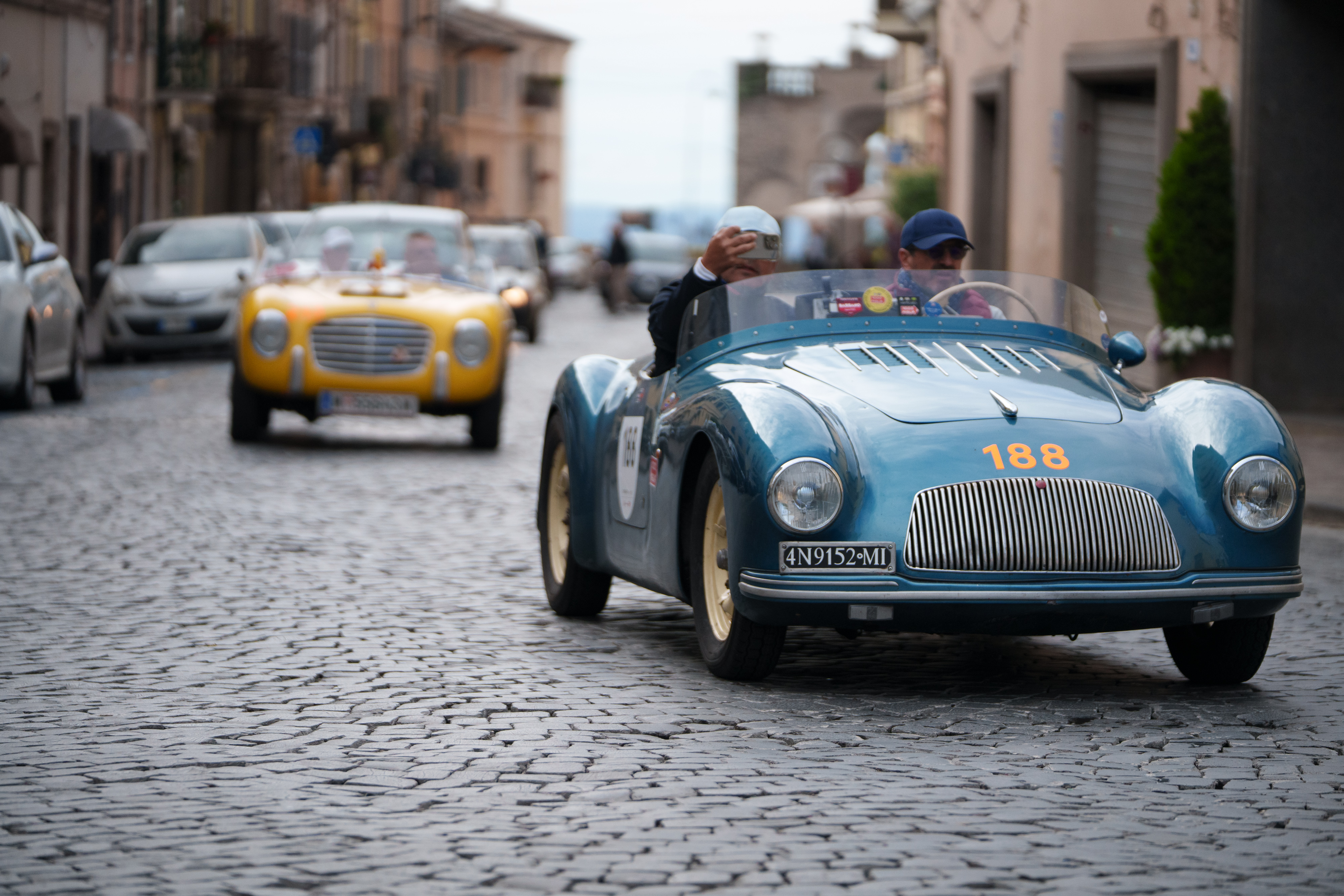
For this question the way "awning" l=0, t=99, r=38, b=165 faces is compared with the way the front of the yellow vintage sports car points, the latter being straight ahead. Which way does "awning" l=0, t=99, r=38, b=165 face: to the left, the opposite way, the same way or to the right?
to the left

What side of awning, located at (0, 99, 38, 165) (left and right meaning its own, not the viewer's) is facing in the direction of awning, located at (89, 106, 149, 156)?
left

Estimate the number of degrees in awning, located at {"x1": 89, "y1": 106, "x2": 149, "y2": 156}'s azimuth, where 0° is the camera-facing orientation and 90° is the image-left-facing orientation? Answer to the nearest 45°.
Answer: approximately 270°

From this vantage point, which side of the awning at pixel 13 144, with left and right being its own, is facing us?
right

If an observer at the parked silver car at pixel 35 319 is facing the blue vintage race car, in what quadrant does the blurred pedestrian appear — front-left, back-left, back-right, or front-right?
back-left

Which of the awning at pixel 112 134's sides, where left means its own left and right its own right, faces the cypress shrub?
right

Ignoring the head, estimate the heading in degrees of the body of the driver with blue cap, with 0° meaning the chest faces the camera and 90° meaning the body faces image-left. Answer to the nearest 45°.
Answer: approximately 315°

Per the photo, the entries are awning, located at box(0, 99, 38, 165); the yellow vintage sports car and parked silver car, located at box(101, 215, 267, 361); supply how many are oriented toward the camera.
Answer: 2

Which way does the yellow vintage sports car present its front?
toward the camera

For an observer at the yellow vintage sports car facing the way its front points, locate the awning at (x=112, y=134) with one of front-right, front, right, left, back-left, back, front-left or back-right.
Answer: back

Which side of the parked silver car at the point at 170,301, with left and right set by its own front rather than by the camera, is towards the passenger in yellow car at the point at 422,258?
front
